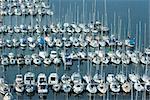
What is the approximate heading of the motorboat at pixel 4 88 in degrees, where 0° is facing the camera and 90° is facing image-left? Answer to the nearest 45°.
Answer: approximately 315°

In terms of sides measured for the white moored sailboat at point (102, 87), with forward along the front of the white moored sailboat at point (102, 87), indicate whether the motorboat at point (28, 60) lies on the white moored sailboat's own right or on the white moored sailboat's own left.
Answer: on the white moored sailboat's own right

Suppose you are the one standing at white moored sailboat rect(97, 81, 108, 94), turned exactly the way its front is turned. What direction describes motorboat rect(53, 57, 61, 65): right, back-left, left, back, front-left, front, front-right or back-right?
back-right

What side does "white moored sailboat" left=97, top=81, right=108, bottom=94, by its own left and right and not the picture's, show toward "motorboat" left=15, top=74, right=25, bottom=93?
right
